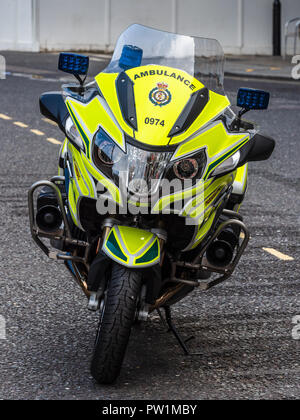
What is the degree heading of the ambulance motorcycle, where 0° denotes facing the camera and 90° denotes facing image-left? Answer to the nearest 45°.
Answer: approximately 0°
